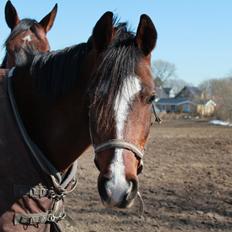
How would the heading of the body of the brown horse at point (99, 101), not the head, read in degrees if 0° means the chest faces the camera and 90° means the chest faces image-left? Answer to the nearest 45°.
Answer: approximately 315°

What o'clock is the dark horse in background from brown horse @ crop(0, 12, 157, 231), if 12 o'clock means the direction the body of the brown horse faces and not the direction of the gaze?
The dark horse in background is roughly at 7 o'clock from the brown horse.
